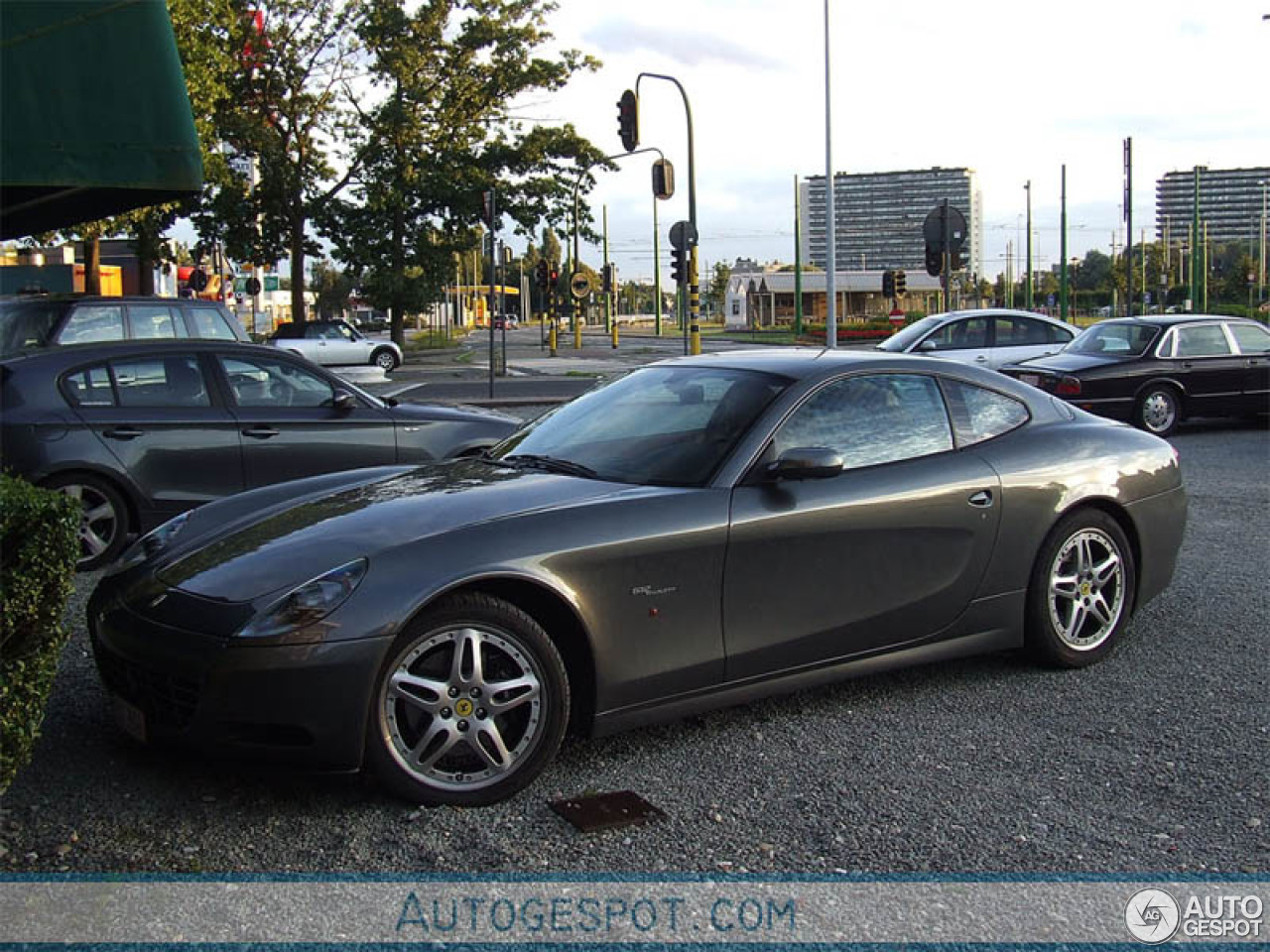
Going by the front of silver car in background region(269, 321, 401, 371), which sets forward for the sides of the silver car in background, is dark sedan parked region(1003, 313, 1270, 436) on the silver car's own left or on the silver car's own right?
on the silver car's own right

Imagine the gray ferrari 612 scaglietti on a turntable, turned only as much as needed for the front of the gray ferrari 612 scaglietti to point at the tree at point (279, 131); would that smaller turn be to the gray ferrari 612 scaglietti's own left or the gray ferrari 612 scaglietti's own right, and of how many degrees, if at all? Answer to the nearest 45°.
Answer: approximately 135° to the gray ferrari 612 scaglietti's own right

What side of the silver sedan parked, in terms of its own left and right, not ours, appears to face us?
left

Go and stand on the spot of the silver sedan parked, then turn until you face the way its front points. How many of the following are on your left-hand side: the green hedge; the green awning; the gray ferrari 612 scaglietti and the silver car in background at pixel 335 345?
3

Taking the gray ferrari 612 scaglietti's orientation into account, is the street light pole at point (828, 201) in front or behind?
behind

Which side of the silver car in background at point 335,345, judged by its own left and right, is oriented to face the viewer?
right

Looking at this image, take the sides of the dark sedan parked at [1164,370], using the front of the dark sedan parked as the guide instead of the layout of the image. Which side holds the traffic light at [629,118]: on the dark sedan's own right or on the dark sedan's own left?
on the dark sedan's own left

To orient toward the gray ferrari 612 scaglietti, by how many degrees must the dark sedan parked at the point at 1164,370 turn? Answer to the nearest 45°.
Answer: approximately 135° to its right

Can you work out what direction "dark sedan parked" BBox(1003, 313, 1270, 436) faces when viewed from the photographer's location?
facing away from the viewer and to the right of the viewer

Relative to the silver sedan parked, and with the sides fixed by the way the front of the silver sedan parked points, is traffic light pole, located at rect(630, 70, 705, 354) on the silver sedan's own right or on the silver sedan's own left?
on the silver sedan's own right

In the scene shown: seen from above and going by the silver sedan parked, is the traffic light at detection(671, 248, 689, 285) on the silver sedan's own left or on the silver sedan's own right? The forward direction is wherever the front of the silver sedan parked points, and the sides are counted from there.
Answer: on the silver sedan's own right

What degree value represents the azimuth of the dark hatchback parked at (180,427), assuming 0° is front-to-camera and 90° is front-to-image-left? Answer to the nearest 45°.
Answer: approximately 270°

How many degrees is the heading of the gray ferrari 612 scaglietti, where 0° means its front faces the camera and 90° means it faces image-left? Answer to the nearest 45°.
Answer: approximately 45°
